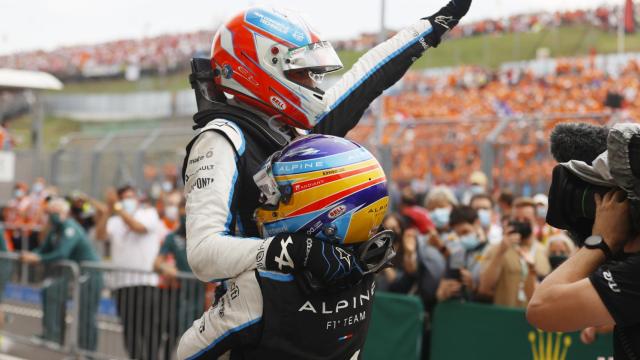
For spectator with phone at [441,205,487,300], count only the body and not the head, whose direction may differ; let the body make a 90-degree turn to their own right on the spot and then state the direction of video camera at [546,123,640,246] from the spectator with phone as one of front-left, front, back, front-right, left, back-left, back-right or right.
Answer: back-left

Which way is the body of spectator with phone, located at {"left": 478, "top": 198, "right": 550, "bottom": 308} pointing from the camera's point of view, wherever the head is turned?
toward the camera

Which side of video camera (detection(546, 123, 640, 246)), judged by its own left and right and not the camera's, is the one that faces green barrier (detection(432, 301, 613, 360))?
right

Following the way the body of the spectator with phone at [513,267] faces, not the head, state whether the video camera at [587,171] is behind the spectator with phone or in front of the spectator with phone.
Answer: in front

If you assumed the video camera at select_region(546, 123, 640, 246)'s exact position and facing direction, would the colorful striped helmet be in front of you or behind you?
in front

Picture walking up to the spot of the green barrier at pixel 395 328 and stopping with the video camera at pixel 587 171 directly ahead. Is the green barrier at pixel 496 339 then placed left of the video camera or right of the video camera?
left

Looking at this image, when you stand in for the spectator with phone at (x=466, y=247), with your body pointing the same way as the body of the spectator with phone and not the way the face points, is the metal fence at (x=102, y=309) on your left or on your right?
on your right

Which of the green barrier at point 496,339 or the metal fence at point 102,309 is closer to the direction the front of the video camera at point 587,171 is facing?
the metal fence

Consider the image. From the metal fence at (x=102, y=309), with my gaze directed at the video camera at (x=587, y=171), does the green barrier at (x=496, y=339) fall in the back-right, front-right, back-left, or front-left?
front-left

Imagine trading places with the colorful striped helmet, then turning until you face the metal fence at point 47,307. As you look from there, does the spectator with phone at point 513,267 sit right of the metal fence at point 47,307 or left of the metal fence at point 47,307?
right

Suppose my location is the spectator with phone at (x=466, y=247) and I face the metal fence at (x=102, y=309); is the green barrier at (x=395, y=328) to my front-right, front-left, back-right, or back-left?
front-left

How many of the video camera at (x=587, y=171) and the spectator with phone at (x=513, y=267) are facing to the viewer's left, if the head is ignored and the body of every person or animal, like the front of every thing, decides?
1

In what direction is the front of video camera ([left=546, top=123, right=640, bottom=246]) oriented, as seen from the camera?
facing to the left of the viewer

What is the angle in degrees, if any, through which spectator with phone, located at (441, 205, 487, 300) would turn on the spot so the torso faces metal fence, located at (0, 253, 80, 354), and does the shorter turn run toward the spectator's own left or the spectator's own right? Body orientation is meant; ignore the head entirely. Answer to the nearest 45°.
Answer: approximately 90° to the spectator's own right

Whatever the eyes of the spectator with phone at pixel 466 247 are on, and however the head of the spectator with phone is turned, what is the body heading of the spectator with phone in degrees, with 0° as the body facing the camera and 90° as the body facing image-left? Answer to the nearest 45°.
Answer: approximately 45°
